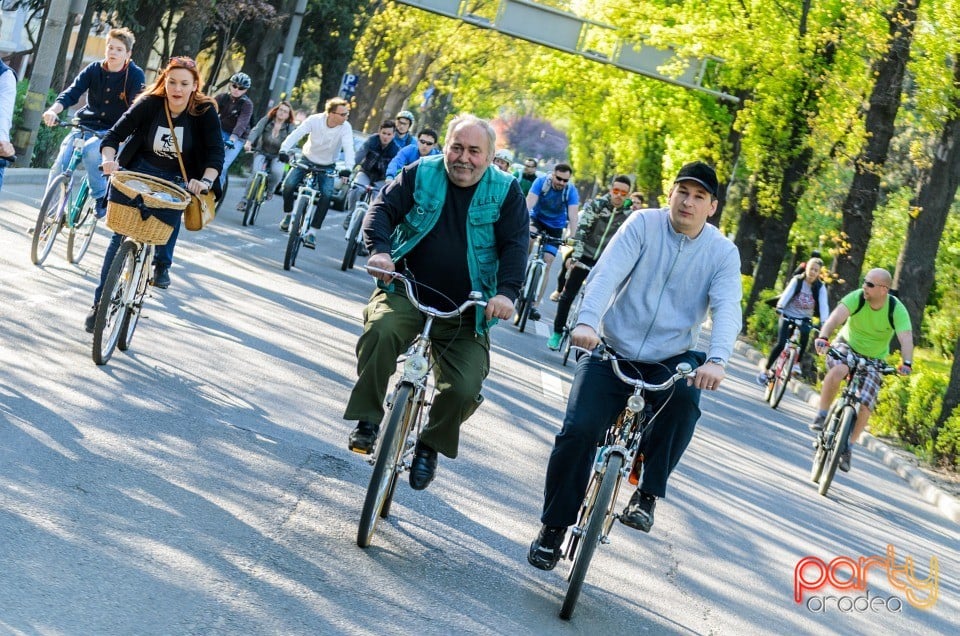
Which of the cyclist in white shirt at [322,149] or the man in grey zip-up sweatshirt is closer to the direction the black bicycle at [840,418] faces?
the man in grey zip-up sweatshirt

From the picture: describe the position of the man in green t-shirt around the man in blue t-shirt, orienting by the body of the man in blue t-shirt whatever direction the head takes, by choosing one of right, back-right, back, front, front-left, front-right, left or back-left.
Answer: front-left

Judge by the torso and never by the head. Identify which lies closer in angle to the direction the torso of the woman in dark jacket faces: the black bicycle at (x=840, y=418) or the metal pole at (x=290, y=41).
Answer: the black bicycle

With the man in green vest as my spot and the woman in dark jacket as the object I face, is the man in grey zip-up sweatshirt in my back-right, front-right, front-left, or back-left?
back-right

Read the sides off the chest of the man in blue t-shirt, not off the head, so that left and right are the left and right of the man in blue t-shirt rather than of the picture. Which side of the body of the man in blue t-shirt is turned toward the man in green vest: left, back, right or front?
front

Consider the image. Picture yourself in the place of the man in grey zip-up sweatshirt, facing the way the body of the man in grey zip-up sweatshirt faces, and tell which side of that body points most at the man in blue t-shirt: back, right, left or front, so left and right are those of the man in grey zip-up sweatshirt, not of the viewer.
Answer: back

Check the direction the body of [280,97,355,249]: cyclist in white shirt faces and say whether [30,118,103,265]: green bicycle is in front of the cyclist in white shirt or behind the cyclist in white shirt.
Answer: in front

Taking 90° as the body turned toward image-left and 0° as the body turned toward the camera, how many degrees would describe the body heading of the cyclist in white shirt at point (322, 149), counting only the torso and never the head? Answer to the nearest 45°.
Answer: approximately 0°

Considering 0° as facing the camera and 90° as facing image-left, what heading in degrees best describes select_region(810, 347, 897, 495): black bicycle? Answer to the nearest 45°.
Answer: approximately 0°

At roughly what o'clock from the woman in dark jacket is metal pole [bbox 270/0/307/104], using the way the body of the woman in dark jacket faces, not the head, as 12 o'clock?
The metal pole is roughly at 6 o'clock from the woman in dark jacket.

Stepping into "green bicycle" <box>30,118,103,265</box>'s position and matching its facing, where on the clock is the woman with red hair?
The woman with red hair is roughly at 10 o'clock from the green bicycle.
